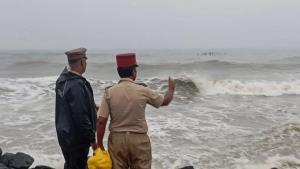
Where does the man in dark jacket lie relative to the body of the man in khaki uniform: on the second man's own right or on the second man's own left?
on the second man's own left

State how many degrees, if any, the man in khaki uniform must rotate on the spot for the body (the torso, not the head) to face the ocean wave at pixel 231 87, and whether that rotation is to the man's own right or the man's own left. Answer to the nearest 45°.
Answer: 0° — they already face it

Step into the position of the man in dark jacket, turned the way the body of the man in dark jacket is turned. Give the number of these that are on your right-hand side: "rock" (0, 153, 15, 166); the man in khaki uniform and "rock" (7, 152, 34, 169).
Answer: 1

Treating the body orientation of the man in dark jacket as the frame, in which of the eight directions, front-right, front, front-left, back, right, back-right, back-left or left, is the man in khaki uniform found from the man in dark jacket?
right

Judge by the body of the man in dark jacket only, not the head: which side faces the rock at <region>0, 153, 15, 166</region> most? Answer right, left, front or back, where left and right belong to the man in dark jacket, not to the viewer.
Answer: left

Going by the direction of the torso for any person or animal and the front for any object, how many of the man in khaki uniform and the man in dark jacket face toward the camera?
0

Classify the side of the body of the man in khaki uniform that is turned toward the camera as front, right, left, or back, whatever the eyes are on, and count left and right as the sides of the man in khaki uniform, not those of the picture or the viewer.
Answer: back

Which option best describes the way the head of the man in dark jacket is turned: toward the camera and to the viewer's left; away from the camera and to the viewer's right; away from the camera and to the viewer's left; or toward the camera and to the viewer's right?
away from the camera and to the viewer's right

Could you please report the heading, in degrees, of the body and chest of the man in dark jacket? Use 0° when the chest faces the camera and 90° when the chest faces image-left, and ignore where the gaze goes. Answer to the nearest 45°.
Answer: approximately 225°

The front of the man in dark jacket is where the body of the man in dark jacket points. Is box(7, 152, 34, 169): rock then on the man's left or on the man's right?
on the man's left
